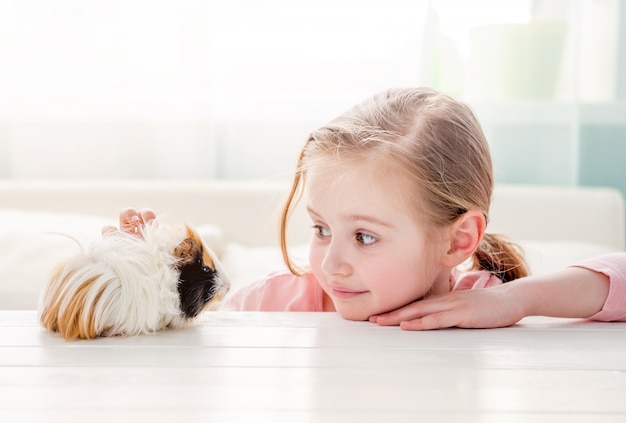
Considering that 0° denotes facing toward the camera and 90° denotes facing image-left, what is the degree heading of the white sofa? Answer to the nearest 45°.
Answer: approximately 0°

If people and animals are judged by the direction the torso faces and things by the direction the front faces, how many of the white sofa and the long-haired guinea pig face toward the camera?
1

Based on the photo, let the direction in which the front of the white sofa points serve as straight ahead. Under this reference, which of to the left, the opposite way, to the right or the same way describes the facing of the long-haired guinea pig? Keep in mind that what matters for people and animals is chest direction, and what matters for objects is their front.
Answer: to the left

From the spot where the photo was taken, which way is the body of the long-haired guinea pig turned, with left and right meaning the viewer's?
facing to the right of the viewer

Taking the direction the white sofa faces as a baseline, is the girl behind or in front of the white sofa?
in front

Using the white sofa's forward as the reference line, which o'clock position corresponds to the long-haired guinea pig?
The long-haired guinea pig is roughly at 12 o'clock from the white sofa.

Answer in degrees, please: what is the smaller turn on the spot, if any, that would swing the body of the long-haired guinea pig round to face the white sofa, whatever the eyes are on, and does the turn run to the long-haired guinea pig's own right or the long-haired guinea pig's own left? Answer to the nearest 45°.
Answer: approximately 90° to the long-haired guinea pig's own left
